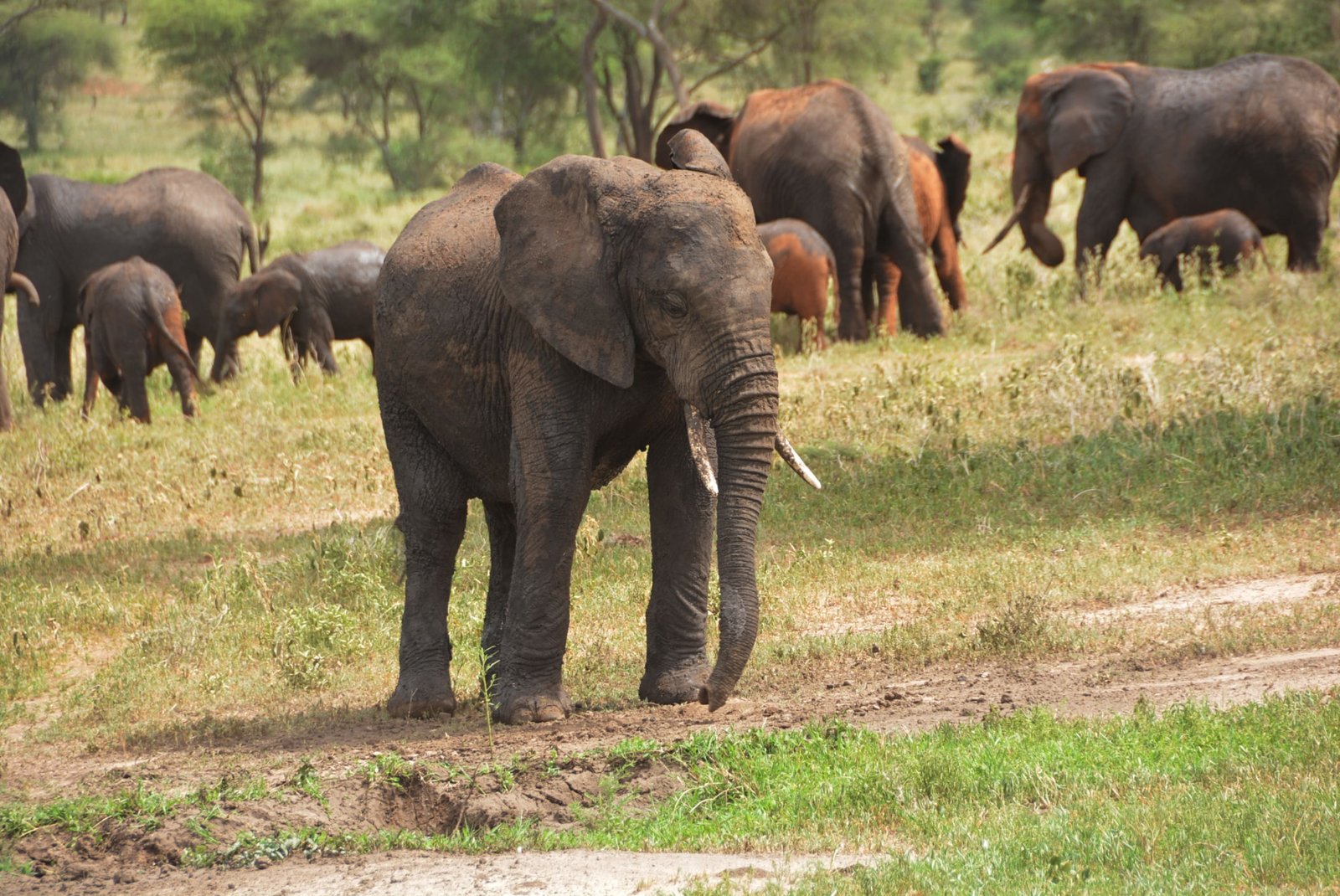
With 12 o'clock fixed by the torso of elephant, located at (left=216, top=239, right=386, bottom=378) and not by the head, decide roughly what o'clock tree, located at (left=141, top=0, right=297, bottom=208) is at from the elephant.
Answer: The tree is roughly at 3 o'clock from the elephant.

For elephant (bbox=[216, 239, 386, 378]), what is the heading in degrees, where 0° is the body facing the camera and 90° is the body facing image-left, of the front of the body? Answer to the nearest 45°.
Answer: approximately 90°

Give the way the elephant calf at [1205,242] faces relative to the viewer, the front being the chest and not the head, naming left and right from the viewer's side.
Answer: facing to the left of the viewer

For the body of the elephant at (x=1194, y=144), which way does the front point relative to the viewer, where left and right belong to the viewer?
facing to the left of the viewer

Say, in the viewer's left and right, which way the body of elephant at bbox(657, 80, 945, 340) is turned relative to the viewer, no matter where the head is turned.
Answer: facing away from the viewer and to the left of the viewer

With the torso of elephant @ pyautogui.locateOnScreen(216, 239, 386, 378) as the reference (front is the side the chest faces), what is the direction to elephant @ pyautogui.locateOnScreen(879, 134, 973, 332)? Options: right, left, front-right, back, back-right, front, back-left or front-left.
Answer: back

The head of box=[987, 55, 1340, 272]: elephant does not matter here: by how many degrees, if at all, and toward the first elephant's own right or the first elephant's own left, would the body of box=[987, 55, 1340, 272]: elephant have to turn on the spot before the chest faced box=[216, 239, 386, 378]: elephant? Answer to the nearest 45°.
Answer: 0° — it already faces it
